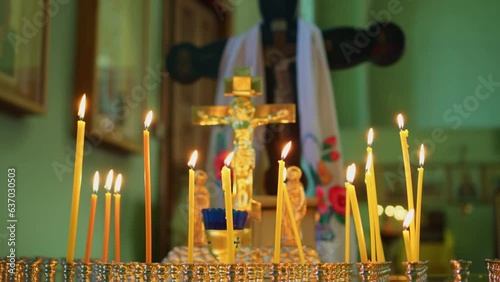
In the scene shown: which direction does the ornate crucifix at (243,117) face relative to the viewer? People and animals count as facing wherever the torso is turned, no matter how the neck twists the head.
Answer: toward the camera

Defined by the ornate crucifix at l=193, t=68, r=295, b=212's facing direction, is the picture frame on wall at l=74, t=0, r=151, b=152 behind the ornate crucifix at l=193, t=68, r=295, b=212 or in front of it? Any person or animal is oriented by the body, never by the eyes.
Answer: behind

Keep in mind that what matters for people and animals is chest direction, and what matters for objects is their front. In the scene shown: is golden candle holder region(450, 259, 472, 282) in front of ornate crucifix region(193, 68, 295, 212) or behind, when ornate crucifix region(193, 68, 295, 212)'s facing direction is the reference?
in front

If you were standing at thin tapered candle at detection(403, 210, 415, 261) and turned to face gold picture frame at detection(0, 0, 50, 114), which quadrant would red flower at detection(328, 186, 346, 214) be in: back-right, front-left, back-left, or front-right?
front-right

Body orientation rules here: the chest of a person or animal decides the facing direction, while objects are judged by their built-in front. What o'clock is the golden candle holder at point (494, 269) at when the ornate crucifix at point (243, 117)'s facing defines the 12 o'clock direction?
The golden candle holder is roughly at 11 o'clock from the ornate crucifix.

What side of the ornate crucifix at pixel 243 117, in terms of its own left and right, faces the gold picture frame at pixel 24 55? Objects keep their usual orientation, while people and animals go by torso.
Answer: right
